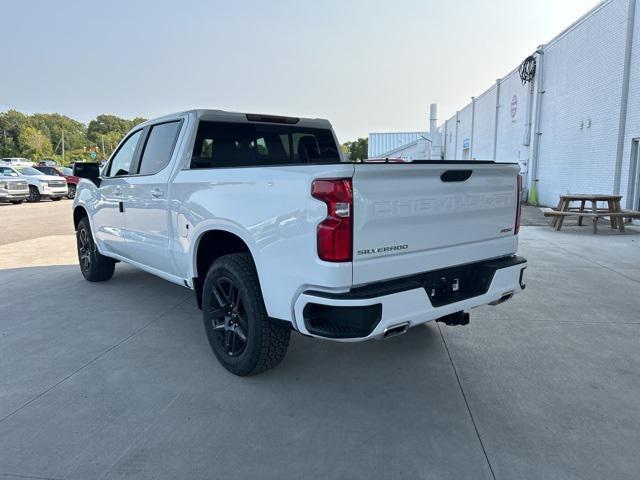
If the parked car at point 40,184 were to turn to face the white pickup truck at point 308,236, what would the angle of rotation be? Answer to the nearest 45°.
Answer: approximately 45° to its right

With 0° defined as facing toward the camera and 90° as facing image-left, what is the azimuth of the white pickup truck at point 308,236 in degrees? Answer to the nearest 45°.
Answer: approximately 135°

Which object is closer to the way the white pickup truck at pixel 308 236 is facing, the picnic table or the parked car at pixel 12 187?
the parked car

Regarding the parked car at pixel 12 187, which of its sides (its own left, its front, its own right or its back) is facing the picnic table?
front

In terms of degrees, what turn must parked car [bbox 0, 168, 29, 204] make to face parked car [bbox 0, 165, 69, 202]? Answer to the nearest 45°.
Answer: approximately 90° to its left

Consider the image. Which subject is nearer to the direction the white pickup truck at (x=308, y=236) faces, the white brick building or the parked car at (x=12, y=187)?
the parked car

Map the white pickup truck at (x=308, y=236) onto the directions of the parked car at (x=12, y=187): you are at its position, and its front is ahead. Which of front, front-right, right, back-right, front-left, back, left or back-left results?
front-right

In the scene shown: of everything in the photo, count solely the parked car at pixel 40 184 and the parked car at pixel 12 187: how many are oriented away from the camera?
0

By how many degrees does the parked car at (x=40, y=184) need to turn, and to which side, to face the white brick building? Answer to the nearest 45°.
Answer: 0° — it already faces it

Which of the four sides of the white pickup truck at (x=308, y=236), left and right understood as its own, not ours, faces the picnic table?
right

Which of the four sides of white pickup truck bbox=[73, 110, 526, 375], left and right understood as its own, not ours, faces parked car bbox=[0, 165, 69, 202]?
front

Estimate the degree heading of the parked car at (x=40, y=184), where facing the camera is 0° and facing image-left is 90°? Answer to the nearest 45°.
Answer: approximately 315°

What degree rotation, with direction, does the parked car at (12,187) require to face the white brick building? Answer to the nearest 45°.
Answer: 0° — it already faces it
